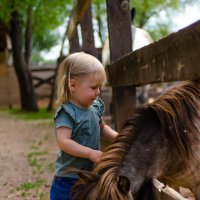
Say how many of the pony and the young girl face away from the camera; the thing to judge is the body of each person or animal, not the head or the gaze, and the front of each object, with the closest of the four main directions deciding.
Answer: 0

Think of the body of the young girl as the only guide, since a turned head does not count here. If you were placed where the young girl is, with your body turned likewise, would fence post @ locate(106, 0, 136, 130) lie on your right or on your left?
on your left

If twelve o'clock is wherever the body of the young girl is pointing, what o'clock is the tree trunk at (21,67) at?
The tree trunk is roughly at 7 o'clock from the young girl.

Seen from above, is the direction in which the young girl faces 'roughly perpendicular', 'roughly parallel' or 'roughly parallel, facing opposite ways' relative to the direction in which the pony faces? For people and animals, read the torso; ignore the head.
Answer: roughly perpendicular

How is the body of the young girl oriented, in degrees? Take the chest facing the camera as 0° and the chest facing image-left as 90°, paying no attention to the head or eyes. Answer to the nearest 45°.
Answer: approximately 315°

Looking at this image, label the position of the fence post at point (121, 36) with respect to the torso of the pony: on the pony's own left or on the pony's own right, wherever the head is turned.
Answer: on the pony's own right

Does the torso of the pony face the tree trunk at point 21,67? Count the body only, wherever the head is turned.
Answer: no

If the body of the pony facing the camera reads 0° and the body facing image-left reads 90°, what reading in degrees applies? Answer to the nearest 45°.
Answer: approximately 45°

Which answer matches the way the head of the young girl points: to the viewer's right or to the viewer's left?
to the viewer's right

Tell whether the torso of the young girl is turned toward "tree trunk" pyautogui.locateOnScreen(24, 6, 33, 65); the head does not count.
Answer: no

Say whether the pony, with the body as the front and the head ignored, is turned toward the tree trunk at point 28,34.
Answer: no
